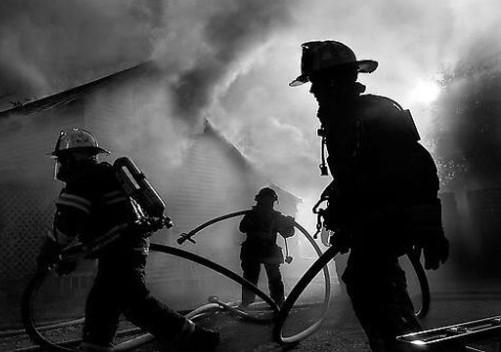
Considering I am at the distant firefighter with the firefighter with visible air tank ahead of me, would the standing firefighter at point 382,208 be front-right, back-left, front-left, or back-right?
front-left

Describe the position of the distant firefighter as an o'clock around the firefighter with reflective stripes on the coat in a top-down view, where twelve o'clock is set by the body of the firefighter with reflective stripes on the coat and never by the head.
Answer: The distant firefighter is roughly at 4 o'clock from the firefighter with reflective stripes on the coat.

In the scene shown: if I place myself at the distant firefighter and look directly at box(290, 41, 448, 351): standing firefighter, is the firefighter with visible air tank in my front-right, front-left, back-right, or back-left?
front-right

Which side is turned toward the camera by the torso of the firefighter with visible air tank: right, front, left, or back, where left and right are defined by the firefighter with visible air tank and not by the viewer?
left

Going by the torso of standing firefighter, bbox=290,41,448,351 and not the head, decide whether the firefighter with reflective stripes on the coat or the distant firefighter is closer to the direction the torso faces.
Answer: the firefighter with reflective stripes on the coat

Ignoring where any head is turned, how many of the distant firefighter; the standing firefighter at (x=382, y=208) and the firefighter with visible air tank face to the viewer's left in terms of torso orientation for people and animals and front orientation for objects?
2

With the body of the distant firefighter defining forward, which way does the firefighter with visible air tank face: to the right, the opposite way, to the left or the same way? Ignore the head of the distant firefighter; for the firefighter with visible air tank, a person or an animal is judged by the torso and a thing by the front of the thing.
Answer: to the left

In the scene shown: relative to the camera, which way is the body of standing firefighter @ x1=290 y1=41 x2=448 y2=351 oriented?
to the viewer's left

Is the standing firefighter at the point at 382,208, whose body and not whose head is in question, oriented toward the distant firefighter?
no

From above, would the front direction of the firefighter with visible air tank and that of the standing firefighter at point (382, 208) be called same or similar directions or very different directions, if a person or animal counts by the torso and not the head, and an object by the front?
same or similar directions
